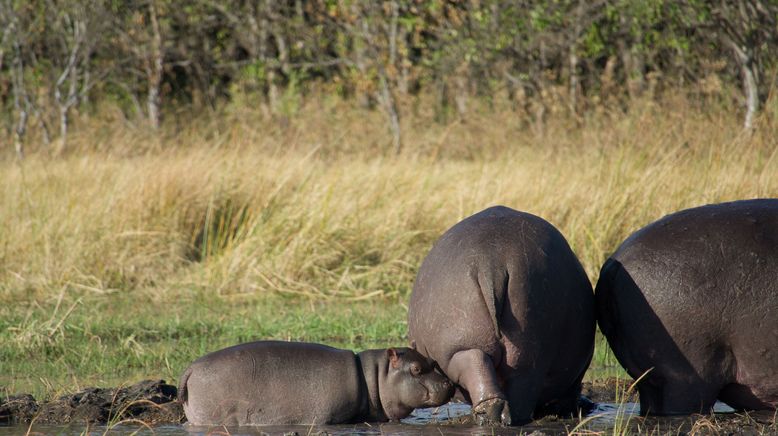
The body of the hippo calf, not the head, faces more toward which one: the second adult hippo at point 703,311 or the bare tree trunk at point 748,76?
the second adult hippo

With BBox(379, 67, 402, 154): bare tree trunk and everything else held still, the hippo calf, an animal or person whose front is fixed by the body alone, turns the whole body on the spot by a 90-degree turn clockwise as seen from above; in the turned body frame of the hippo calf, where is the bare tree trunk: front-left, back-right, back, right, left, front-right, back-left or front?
back

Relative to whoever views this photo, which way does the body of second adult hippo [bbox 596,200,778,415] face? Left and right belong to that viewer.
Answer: facing to the right of the viewer

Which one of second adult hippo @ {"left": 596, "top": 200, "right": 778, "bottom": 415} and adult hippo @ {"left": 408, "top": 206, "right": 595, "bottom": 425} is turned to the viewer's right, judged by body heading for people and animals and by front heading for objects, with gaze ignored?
the second adult hippo

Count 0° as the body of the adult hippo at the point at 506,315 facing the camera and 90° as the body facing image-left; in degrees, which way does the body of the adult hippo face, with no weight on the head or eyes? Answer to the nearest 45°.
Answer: approximately 180°

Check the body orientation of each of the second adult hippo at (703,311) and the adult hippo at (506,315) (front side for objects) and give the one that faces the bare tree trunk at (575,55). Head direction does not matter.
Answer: the adult hippo

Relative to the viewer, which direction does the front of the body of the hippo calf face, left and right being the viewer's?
facing to the right of the viewer

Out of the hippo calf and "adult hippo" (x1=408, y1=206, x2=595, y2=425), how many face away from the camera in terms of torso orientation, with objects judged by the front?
1

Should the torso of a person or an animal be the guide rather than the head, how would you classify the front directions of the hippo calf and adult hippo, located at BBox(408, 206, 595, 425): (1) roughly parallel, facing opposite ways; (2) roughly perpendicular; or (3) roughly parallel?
roughly perpendicular

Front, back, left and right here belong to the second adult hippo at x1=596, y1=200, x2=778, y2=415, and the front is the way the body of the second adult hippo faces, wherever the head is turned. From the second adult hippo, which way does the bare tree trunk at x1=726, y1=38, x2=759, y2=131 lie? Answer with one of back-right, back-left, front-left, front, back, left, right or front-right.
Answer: left

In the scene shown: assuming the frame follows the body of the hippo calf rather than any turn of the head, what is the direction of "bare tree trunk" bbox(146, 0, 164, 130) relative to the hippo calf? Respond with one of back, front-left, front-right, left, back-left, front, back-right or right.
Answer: left
